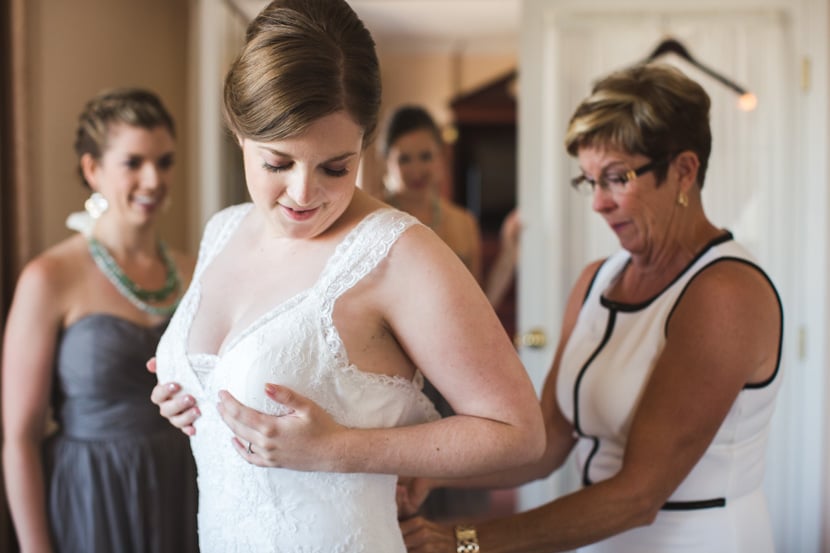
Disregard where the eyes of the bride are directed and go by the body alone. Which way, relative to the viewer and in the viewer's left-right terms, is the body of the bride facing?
facing the viewer and to the left of the viewer

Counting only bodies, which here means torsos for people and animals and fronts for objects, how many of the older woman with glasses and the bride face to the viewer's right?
0

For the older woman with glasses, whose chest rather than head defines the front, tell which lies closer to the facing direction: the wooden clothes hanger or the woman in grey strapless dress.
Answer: the woman in grey strapless dress

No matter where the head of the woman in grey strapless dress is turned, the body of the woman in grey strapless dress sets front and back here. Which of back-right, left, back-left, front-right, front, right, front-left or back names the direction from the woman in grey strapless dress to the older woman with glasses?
front

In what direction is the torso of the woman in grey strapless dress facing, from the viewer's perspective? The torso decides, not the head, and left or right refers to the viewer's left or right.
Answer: facing the viewer and to the right of the viewer

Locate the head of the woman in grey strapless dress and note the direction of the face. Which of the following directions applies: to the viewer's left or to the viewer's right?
to the viewer's right

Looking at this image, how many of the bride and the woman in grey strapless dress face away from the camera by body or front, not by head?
0

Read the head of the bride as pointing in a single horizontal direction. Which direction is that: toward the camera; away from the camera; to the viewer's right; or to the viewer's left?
toward the camera

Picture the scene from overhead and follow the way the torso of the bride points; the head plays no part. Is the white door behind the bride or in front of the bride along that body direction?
behind

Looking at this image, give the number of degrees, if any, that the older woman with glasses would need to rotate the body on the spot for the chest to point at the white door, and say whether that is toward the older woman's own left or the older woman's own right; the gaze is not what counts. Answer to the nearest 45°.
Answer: approximately 135° to the older woman's own right
